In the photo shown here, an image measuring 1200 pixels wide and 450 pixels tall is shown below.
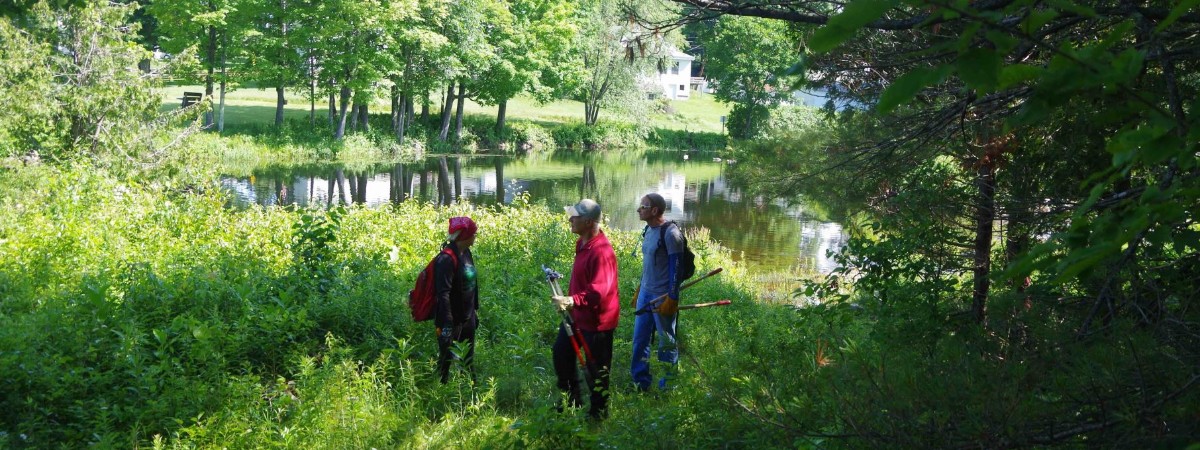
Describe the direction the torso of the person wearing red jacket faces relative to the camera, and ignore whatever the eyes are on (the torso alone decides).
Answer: to the viewer's left

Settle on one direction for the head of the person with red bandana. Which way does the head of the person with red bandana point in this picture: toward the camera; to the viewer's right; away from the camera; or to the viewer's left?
to the viewer's right

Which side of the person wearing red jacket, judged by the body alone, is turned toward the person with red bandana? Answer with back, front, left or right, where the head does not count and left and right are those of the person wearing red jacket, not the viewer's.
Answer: front

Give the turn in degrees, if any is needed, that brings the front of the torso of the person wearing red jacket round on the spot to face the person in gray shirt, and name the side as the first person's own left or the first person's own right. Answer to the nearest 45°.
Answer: approximately 135° to the first person's own right

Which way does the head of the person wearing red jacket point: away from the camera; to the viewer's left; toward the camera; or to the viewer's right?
to the viewer's left
